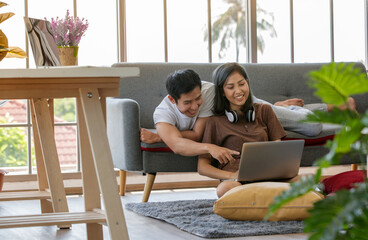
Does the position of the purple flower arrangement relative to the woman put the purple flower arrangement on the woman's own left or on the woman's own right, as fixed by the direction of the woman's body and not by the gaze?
on the woman's own right

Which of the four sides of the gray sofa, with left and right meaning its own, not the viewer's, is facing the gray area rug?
front

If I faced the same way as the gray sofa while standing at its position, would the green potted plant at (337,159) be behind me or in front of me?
in front

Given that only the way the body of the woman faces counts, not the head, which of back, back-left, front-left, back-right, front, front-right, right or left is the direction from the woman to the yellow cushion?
front-right

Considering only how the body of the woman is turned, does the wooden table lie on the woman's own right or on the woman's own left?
on the woman's own right

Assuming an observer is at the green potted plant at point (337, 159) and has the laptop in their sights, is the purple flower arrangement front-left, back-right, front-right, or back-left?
front-left

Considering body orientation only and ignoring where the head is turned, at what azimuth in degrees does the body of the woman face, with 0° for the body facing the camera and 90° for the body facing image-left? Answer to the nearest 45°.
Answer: approximately 315°

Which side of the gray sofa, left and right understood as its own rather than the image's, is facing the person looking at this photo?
front

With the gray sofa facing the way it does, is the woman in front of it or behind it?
in front

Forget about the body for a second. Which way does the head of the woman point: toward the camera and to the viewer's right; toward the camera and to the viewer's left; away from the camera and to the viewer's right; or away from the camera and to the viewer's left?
toward the camera and to the viewer's right

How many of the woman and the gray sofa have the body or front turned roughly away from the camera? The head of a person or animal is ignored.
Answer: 0

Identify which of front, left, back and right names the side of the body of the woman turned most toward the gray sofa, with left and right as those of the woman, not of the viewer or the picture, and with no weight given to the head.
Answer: back
